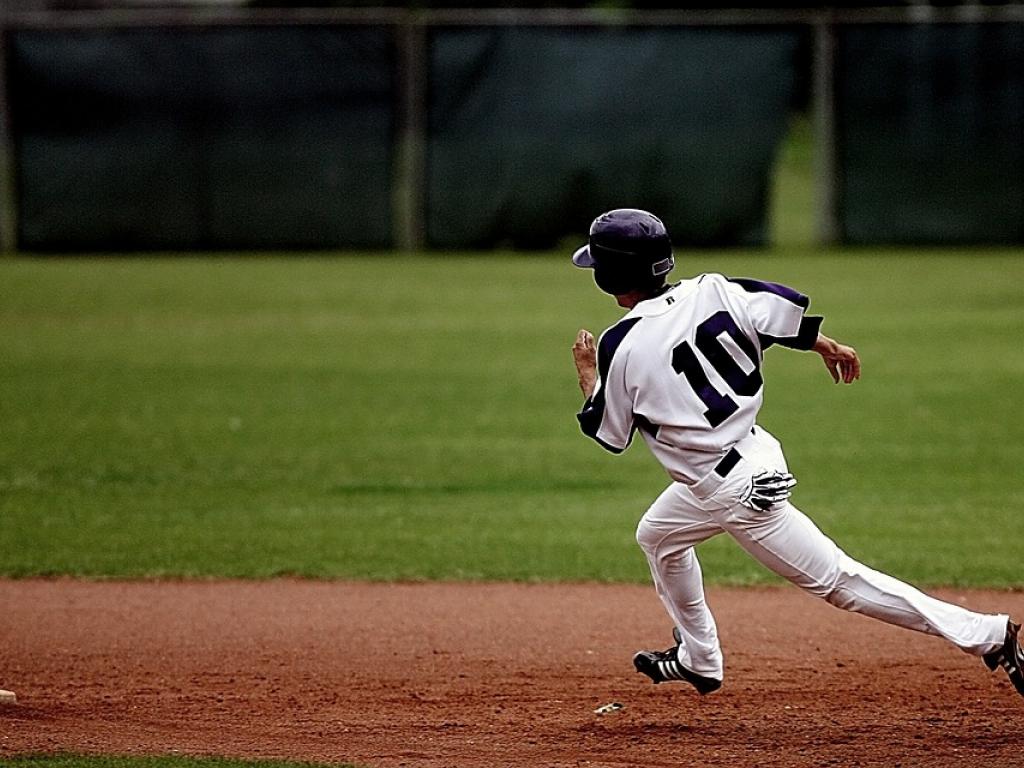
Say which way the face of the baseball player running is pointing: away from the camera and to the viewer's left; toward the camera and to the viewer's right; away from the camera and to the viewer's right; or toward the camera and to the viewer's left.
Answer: away from the camera and to the viewer's left

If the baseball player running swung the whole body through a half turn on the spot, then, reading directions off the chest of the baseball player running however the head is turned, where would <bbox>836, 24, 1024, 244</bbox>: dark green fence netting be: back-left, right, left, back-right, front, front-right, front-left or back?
back-left

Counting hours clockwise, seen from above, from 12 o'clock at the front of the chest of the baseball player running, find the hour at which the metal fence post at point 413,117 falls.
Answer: The metal fence post is roughly at 1 o'clock from the baseball player running.

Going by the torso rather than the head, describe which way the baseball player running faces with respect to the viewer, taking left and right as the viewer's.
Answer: facing away from the viewer and to the left of the viewer
